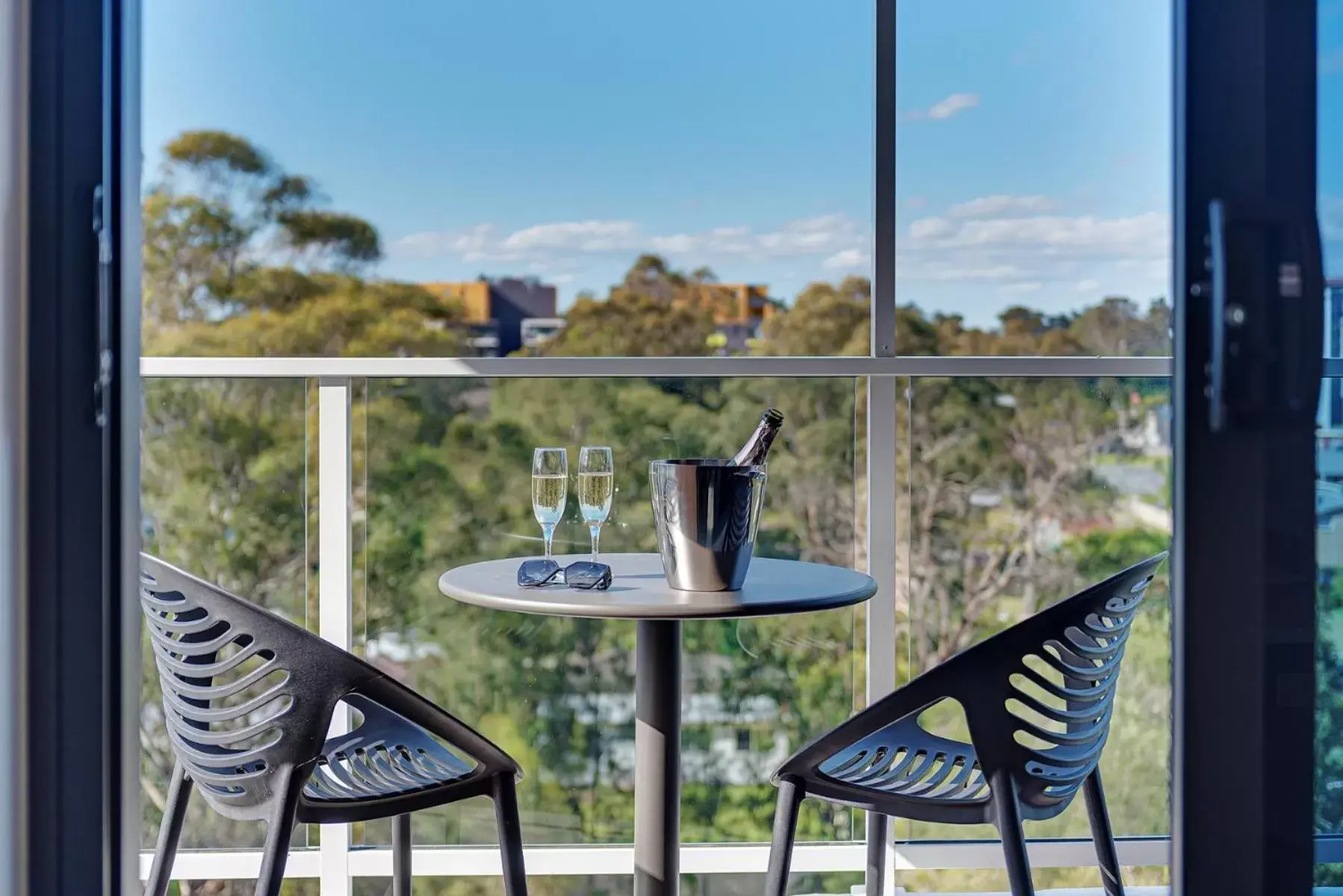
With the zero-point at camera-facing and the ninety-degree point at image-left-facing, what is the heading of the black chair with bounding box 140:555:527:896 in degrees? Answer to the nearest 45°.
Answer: approximately 225°

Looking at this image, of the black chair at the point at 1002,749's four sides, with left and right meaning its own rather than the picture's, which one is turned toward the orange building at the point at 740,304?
right

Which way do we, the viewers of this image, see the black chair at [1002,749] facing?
facing away from the viewer and to the left of the viewer

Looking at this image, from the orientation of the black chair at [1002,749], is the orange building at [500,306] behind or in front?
in front
